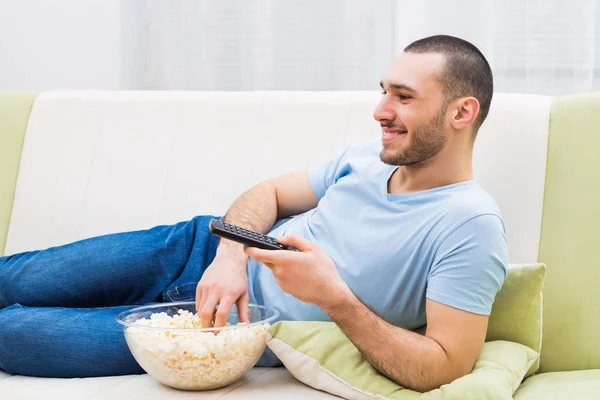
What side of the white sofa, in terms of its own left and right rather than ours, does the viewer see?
front
